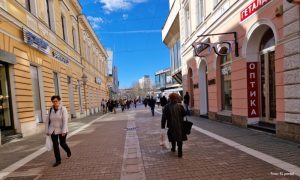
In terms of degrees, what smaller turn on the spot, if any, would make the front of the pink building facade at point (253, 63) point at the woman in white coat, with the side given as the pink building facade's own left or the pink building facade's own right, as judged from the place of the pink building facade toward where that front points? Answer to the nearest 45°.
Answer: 0° — it already faces them

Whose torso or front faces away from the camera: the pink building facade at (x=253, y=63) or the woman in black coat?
the woman in black coat

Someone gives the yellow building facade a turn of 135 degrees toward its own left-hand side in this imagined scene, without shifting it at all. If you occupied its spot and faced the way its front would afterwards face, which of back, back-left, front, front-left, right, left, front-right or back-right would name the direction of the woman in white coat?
back

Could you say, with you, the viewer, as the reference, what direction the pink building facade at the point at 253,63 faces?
facing the viewer and to the left of the viewer

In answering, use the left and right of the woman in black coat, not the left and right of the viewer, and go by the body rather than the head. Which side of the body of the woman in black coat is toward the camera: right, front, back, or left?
back

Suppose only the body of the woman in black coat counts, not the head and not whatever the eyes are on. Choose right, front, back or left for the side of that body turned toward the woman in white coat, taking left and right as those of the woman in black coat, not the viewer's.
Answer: left

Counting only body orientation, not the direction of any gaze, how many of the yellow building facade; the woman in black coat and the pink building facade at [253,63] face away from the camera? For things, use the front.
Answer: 1

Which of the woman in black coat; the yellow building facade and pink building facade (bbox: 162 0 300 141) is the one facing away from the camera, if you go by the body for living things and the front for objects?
the woman in black coat

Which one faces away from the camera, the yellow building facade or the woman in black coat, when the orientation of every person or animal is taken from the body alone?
the woman in black coat

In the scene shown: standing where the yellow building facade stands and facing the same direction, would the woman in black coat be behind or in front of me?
in front

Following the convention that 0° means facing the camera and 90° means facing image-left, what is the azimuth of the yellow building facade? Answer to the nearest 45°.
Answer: approximately 315°
